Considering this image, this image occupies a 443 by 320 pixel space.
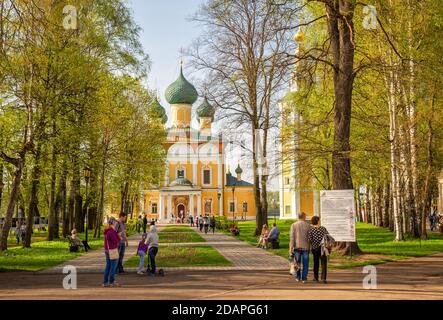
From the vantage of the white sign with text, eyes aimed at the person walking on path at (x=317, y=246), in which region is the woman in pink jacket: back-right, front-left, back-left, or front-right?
front-right

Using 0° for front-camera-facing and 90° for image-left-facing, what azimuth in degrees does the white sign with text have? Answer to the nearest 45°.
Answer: approximately 0°

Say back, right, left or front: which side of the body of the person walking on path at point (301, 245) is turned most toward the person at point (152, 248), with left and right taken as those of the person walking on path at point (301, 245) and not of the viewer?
left

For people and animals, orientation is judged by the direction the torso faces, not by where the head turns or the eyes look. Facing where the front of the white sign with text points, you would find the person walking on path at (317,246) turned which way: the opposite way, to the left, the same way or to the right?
the opposite way

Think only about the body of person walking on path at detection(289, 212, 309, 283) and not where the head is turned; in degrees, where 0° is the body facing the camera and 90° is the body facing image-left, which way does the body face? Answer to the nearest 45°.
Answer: approximately 180°

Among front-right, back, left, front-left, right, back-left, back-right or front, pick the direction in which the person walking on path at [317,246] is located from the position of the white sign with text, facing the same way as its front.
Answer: front

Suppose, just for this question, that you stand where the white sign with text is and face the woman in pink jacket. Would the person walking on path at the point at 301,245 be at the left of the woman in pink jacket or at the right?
left

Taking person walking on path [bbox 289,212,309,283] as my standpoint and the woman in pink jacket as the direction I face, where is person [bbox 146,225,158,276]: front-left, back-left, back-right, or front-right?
front-right

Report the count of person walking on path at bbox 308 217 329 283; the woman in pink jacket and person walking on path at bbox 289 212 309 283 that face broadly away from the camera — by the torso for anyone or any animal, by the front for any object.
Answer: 2

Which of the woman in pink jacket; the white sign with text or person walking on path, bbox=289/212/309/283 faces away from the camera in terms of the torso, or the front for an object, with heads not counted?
the person walking on path

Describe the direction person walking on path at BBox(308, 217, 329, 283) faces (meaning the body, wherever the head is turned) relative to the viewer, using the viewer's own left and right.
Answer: facing away from the viewer
